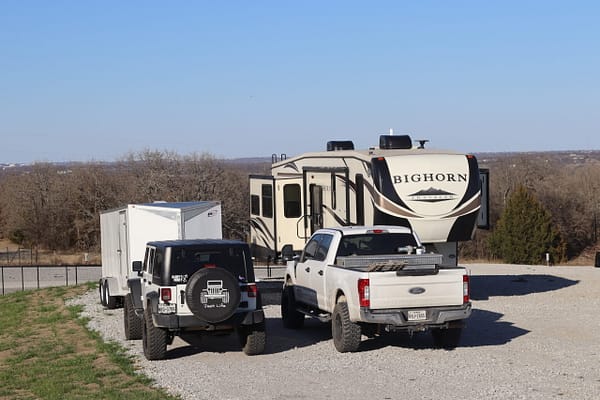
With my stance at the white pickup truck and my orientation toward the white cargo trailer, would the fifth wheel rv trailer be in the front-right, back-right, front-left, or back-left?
front-right

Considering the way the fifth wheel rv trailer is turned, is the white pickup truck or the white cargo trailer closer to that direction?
the white pickup truck

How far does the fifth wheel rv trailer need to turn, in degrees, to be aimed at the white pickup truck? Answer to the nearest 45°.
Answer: approximately 45° to its right

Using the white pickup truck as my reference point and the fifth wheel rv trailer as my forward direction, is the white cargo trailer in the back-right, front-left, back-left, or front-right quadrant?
front-left

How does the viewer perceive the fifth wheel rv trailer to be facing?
facing the viewer and to the right of the viewer

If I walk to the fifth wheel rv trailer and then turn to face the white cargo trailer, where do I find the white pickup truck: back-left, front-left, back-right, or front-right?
front-left

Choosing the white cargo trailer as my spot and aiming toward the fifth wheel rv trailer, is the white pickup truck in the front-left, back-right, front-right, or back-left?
front-right
